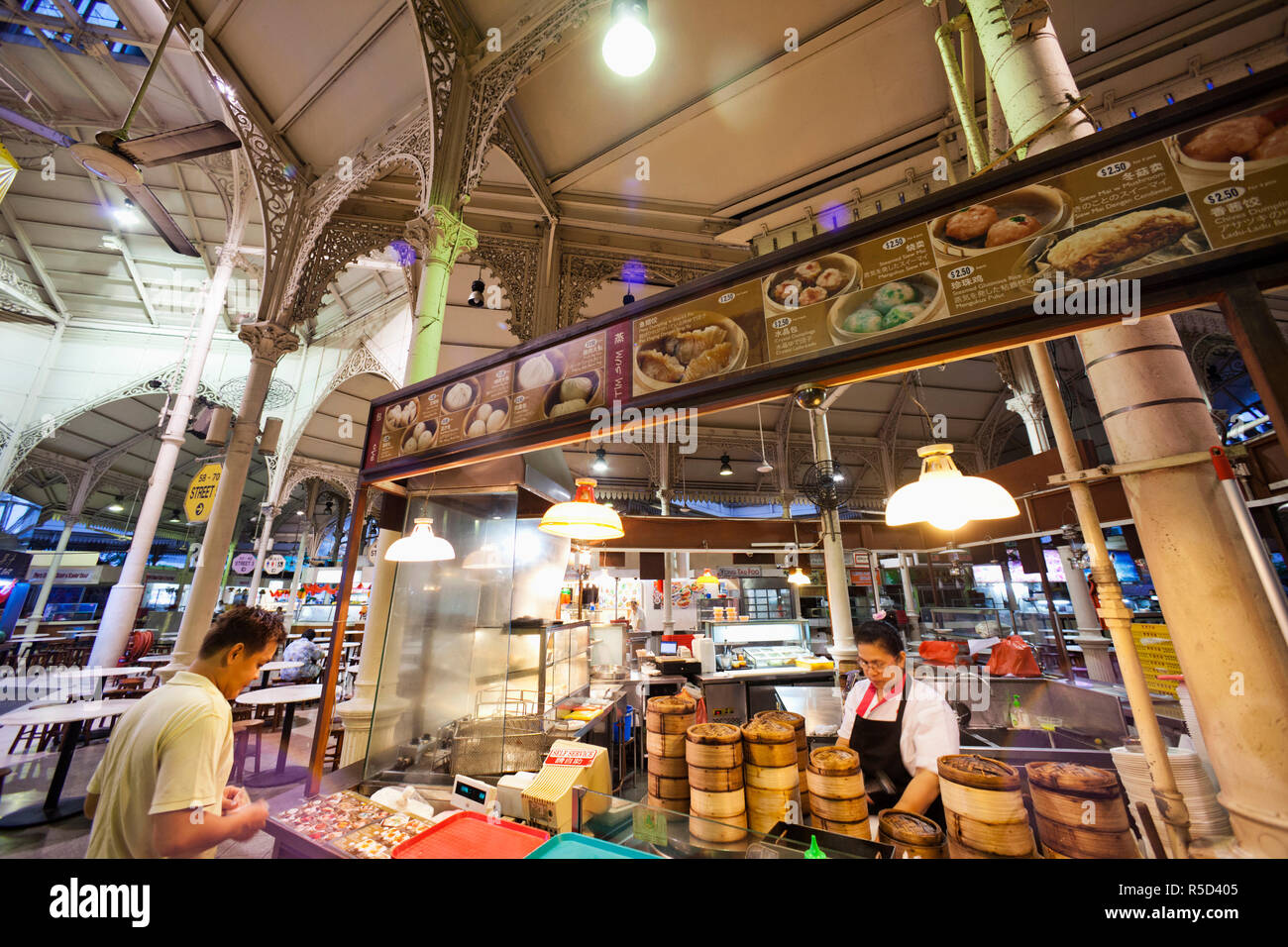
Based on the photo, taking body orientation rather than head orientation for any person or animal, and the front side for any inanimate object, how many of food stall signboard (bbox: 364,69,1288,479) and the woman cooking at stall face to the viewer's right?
0

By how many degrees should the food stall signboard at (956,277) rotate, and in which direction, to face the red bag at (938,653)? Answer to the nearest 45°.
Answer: approximately 135° to its right

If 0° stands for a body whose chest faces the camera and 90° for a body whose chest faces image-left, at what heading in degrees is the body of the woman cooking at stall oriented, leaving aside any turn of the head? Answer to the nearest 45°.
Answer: approximately 45°

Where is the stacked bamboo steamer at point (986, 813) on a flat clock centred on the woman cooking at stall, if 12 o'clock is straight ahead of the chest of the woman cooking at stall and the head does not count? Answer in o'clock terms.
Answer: The stacked bamboo steamer is roughly at 10 o'clock from the woman cooking at stall.

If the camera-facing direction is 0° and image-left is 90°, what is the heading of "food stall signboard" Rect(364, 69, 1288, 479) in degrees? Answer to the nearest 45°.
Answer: approximately 45°

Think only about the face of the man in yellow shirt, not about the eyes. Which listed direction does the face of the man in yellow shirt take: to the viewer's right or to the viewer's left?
to the viewer's right

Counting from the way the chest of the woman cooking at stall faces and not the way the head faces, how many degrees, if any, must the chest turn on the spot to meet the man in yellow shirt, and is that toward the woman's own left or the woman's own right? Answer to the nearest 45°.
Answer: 0° — they already face them
